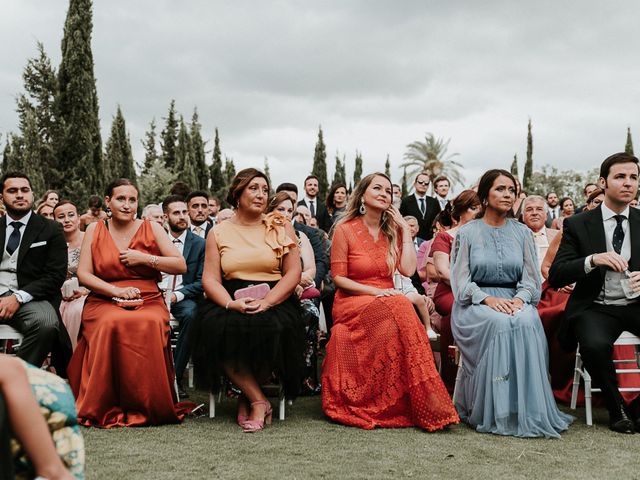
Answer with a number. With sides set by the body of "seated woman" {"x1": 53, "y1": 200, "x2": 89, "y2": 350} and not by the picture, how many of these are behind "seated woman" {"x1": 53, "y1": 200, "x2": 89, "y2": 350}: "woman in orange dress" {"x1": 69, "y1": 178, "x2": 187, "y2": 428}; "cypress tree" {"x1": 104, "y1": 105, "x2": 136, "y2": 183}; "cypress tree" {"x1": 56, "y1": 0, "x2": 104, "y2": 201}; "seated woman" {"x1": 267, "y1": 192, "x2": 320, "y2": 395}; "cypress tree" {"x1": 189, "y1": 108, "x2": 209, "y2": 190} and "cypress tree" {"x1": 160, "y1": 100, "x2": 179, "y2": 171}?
4

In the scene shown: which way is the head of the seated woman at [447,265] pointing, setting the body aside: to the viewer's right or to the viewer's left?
to the viewer's right

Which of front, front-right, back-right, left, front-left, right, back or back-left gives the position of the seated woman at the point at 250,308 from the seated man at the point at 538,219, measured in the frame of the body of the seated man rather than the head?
front-right

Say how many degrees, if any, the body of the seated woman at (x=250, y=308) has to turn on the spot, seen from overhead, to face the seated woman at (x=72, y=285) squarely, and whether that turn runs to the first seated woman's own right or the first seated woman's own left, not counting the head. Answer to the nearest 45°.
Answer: approximately 135° to the first seated woman's own right

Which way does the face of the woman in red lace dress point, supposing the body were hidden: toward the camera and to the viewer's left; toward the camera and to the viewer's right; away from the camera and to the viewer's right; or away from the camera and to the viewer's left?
toward the camera and to the viewer's right

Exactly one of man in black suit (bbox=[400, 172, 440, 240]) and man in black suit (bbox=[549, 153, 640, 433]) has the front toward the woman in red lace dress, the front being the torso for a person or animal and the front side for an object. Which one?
man in black suit (bbox=[400, 172, 440, 240])

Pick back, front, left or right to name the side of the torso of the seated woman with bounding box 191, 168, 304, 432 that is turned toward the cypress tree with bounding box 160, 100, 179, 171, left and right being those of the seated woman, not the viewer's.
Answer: back

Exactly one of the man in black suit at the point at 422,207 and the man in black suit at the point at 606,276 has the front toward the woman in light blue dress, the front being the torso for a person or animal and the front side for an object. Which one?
the man in black suit at the point at 422,207

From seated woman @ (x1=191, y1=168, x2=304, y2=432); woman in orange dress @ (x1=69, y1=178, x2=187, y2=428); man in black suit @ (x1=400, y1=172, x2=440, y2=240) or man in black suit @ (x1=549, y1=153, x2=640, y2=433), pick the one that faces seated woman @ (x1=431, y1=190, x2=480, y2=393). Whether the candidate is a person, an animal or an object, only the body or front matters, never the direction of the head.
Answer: man in black suit @ (x1=400, y1=172, x2=440, y2=240)
